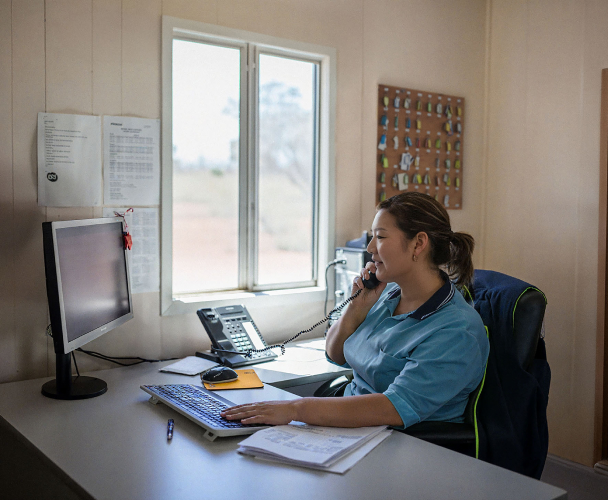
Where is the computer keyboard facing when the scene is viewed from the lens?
facing away from the viewer and to the right of the viewer

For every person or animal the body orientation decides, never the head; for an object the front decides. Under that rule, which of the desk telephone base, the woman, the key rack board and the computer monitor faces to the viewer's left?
the woman

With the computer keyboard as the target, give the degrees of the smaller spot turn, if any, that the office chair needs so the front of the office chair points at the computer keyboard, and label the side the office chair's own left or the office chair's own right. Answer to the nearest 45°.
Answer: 0° — it already faces it

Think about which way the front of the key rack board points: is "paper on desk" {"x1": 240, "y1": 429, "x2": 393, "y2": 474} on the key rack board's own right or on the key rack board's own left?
on the key rack board's own right

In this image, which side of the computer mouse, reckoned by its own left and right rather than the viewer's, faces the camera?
left

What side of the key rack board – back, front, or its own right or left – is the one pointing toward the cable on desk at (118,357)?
right

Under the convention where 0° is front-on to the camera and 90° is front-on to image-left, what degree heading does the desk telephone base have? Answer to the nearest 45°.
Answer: approximately 315°

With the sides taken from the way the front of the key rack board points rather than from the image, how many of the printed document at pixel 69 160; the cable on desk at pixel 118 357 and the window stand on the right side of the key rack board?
3

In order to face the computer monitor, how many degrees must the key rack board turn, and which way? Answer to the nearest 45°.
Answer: approximately 90° to its right

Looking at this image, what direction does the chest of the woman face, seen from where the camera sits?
to the viewer's left
